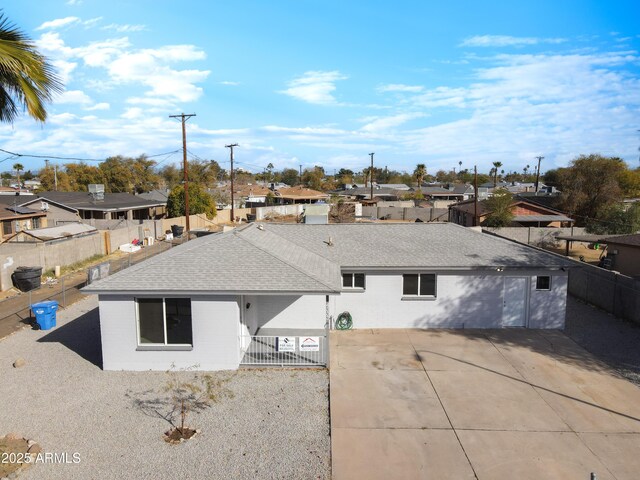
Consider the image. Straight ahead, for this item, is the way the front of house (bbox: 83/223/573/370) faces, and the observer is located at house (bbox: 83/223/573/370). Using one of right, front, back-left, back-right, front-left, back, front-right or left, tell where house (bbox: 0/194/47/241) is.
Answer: back-right

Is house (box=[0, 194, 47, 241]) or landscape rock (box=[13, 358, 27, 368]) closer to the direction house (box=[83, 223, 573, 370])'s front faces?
the landscape rock

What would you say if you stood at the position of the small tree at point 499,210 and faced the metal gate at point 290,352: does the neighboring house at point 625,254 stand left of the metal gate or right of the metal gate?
left

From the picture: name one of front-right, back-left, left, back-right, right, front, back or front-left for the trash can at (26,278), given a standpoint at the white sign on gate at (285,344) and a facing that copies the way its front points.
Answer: back-right

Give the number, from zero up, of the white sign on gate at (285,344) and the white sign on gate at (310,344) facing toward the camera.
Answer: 2

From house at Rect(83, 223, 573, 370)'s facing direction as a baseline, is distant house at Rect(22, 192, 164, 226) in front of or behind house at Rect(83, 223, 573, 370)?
behind

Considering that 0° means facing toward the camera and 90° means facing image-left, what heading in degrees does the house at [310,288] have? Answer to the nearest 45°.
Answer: approximately 0°

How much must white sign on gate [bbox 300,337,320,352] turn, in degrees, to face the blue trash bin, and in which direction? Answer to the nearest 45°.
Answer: approximately 90° to its right

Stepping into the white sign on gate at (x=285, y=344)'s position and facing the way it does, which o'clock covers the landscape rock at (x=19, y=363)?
The landscape rock is roughly at 3 o'clock from the white sign on gate.
